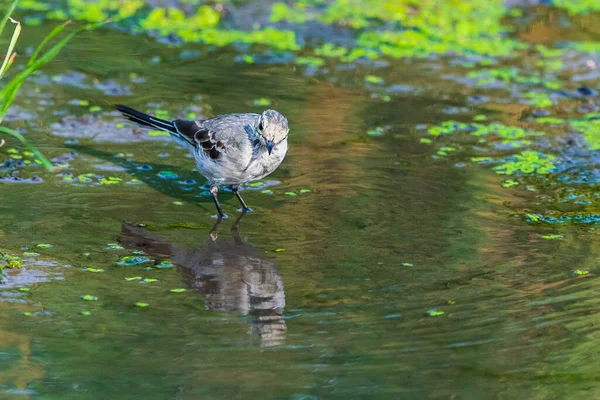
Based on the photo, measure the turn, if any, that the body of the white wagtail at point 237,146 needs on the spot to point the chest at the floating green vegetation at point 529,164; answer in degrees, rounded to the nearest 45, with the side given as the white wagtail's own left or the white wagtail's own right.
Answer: approximately 45° to the white wagtail's own left

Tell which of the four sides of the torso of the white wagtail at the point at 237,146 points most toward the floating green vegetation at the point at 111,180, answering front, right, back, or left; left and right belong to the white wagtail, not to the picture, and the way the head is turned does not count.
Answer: back

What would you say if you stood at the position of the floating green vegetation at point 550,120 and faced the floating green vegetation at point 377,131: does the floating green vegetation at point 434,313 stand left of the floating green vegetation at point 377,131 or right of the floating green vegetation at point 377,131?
left

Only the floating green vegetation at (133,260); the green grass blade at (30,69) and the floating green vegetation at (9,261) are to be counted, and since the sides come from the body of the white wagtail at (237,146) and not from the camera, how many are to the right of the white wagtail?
3

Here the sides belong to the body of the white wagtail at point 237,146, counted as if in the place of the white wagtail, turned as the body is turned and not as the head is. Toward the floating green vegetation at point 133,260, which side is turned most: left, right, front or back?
right

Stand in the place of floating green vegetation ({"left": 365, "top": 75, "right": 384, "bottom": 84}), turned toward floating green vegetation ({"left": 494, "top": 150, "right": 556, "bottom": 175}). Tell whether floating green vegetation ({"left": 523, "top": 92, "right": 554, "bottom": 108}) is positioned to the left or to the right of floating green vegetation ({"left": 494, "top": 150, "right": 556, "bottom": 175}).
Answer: left

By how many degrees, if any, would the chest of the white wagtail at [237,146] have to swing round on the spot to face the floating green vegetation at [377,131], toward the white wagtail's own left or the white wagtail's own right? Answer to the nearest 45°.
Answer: approximately 90° to the white wagtail's own left

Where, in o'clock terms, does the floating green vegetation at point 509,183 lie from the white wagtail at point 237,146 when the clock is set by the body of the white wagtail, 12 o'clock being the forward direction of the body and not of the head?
The floating green vegetation is roughly at 10 o'clock from the white wagtail.

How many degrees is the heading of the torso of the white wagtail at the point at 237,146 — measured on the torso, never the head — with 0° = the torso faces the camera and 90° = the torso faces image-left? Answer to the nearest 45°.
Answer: approximately 315°

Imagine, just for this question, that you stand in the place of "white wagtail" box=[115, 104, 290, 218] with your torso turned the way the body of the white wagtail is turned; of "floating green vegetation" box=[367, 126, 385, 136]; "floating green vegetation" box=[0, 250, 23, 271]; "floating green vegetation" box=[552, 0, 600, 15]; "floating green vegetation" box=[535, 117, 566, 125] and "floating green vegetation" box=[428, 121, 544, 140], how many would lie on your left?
4

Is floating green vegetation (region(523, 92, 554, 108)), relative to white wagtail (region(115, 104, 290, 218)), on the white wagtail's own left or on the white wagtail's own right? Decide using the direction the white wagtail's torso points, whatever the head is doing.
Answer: on the white wagtail's own left

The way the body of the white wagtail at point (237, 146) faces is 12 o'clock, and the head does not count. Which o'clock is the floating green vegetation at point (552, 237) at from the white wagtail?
The floating green vegetation is roughly at 11 o'clock from the white wagtail.
